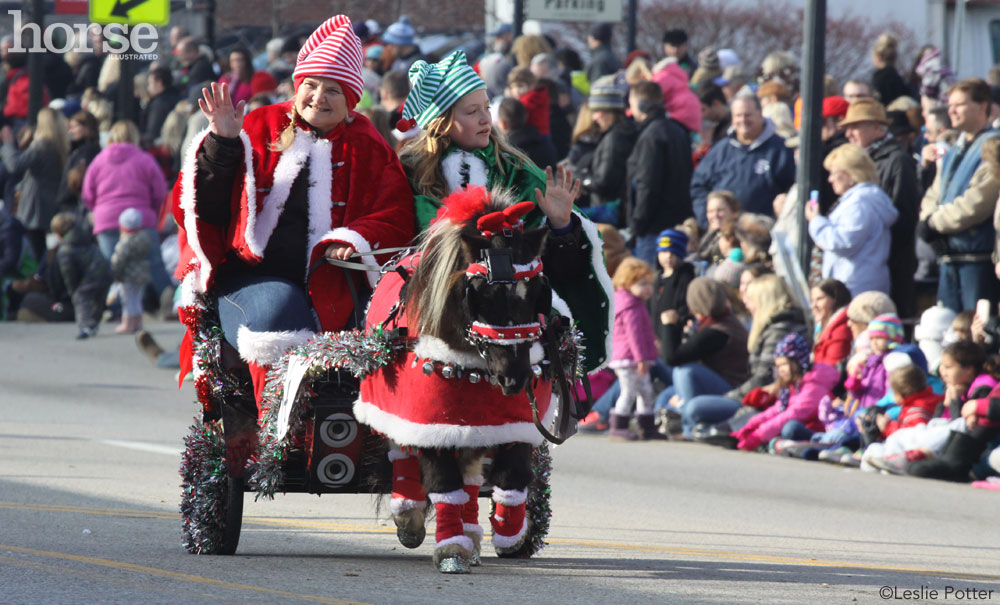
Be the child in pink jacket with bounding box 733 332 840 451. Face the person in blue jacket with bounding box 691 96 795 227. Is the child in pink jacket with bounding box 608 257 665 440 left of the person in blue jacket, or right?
left

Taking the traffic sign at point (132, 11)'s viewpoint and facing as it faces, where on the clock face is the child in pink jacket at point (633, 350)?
The child in pink jacket is roughly at 11 o'clock from the traffic sign.

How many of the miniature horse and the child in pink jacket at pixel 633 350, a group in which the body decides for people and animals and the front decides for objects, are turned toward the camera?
1

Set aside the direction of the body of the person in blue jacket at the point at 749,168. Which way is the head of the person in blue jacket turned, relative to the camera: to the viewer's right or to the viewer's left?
to the viewer's left

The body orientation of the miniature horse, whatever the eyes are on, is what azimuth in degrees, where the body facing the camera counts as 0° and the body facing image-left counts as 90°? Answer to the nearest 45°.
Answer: approximately 0°

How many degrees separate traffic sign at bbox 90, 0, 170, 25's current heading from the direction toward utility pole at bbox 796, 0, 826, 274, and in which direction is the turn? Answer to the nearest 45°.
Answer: approximately 45° to its left

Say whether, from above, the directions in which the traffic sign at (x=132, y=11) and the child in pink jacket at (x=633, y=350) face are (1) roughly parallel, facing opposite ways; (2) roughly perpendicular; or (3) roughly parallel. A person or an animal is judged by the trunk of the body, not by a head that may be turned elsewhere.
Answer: roughly perpendicular

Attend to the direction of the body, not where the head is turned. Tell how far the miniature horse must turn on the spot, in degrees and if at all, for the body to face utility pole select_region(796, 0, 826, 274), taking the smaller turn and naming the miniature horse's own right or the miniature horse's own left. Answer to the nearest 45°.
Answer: approximately 180°
